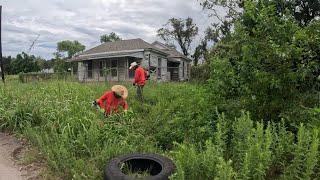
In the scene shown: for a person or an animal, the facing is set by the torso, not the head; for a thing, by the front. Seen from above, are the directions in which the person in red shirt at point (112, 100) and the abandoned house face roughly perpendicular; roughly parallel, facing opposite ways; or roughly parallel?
roughly perpendicular

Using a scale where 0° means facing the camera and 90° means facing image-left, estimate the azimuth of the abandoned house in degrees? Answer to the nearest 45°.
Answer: approximately 45°

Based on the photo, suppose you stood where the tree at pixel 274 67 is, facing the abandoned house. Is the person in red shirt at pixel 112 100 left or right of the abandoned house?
left

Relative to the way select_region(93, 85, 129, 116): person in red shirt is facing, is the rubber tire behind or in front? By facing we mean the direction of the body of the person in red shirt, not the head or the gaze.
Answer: in front

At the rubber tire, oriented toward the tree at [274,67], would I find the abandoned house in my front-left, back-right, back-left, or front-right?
front-left

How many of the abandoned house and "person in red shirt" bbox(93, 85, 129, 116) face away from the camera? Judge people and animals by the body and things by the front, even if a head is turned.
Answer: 0

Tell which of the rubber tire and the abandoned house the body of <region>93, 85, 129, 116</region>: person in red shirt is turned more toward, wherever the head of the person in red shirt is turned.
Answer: the rubber tire

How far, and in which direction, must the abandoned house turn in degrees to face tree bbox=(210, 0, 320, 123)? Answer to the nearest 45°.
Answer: approximately 45° to its left

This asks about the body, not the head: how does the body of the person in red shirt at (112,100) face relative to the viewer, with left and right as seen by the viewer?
facing the viewer and to the right of the viewer

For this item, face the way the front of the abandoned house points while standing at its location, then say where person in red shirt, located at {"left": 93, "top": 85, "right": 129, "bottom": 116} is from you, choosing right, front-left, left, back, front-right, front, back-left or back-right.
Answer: front-left

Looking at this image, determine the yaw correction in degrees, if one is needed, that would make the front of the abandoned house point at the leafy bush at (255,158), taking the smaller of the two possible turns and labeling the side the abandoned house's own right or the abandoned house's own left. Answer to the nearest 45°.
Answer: approximately 45° to the abandoned house's own left

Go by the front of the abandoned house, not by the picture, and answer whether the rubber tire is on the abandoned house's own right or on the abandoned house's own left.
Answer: on the abandoned house's own left
